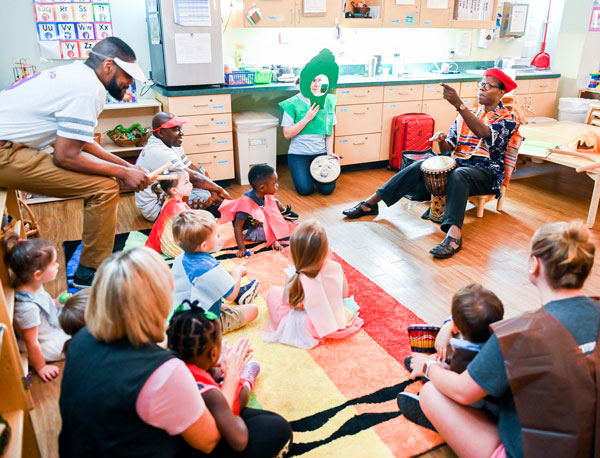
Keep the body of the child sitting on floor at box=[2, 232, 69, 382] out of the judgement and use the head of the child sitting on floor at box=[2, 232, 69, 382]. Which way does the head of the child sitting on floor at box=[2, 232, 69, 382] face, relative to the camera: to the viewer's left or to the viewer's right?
to the viewer's right

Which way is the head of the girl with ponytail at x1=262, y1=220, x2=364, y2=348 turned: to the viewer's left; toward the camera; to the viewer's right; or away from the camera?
away from the camera

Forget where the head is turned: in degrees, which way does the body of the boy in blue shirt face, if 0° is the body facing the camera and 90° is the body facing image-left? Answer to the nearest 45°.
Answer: approximately 225°

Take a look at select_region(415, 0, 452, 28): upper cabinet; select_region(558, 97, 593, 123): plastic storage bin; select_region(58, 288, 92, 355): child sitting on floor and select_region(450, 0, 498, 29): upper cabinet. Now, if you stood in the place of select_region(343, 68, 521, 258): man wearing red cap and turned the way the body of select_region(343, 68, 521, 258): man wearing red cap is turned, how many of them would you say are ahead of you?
1

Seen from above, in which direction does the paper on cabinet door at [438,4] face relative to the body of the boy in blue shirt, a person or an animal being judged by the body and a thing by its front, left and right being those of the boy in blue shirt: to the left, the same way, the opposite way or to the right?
the opposite way

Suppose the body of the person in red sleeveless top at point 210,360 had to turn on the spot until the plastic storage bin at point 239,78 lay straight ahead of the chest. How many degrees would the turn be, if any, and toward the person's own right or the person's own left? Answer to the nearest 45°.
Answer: approximately 45° to the person's own left

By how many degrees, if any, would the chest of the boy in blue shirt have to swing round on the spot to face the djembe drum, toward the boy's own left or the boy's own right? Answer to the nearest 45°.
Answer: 0° — they already face it

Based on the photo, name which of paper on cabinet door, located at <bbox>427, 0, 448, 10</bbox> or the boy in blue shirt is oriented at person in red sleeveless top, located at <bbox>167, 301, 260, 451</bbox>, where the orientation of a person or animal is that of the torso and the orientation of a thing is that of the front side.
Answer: the paper on cabinet door

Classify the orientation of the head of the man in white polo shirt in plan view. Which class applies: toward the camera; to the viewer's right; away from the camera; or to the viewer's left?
to the viewer's right

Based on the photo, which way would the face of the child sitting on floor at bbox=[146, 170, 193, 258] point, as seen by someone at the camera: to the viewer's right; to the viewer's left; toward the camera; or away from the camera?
to the viewer's right

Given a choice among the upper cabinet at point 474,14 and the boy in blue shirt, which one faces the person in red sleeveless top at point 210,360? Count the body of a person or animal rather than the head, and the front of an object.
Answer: the upper cabinet

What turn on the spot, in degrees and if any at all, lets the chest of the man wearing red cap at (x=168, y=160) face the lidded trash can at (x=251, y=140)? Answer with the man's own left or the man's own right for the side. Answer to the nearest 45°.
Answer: approximately 45° to the man's own left

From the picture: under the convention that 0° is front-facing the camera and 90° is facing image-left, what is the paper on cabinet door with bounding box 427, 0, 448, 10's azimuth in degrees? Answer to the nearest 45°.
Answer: approximately 0°

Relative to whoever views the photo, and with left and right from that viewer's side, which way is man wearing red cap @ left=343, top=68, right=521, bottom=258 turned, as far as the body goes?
facing the viewer and to the left of the viewer

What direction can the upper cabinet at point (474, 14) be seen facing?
toward the camera

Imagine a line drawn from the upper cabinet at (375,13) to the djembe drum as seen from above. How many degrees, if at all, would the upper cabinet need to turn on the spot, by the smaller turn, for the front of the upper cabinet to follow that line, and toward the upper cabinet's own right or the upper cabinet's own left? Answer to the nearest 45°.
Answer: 0° — it already faces it

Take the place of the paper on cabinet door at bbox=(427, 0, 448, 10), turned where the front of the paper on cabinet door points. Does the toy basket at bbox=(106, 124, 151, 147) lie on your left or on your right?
on your right

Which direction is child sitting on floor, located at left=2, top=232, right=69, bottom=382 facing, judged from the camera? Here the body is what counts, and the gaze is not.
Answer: to the viewer's right

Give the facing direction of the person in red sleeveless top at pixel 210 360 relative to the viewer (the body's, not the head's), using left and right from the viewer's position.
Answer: facing away from the viewer and to the right of the viewer

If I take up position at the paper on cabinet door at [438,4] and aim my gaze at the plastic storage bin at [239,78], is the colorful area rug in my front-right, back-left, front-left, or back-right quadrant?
front-left
